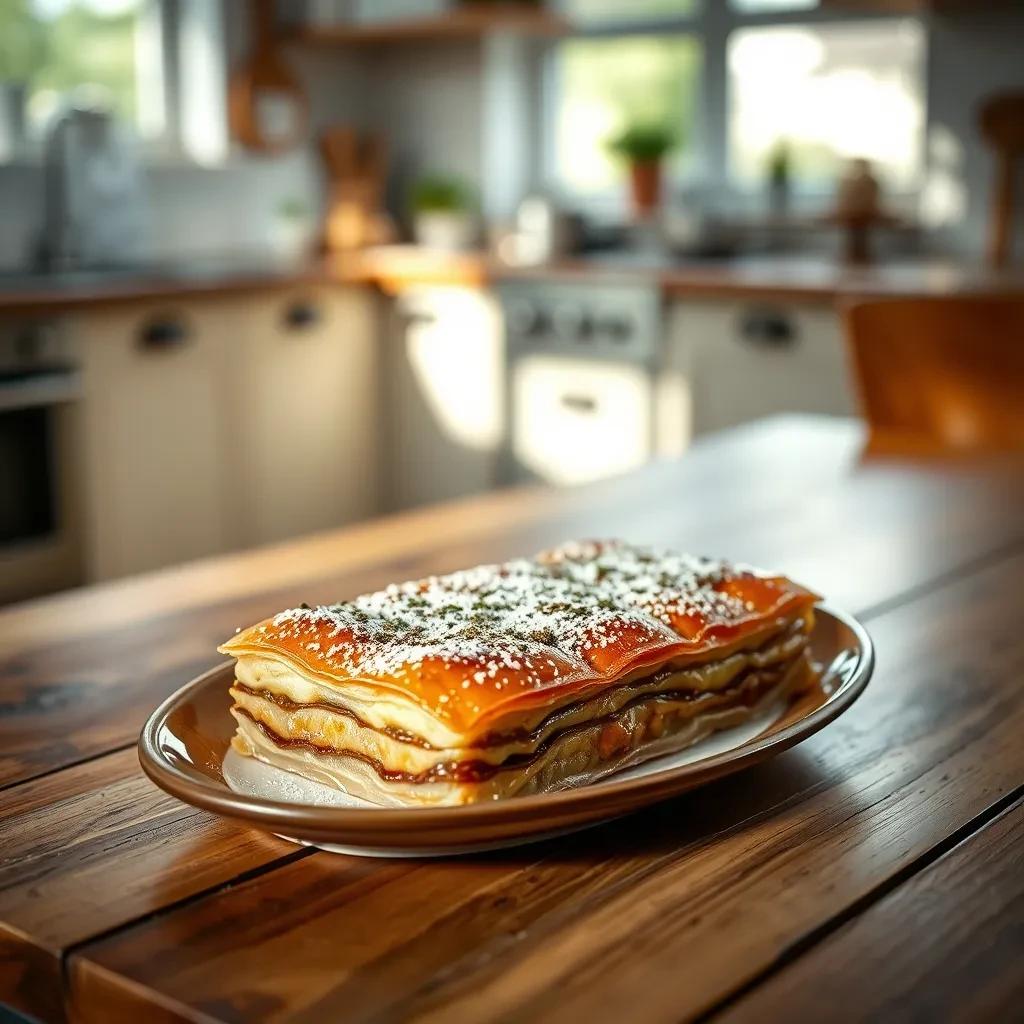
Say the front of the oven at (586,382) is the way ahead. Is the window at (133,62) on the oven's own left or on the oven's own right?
on the oven's own right

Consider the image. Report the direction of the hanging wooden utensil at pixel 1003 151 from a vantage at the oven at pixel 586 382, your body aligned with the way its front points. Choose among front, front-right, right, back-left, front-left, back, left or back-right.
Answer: left

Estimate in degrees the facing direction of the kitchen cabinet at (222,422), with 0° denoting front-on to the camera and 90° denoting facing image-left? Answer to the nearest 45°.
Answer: approximately 315°

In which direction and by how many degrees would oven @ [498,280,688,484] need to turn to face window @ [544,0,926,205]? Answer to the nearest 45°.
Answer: approximately 135° to its left

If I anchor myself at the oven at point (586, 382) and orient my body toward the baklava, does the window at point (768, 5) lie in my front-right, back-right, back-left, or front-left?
back-left

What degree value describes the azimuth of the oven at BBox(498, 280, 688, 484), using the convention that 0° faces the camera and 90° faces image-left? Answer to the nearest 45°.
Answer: approximately 0°

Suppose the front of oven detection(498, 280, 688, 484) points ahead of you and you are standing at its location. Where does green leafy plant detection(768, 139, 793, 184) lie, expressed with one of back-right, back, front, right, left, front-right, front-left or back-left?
back-left

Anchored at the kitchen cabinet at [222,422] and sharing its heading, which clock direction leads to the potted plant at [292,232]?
The potted plant is roughly at 8 o'clock from the kitchen cabinet.

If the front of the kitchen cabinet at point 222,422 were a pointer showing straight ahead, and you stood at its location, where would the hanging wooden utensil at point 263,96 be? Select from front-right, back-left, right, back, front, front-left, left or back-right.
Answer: back-left

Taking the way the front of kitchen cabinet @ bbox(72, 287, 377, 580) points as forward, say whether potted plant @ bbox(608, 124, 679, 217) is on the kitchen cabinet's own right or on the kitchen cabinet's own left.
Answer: on the kitchen cabinet's own left
